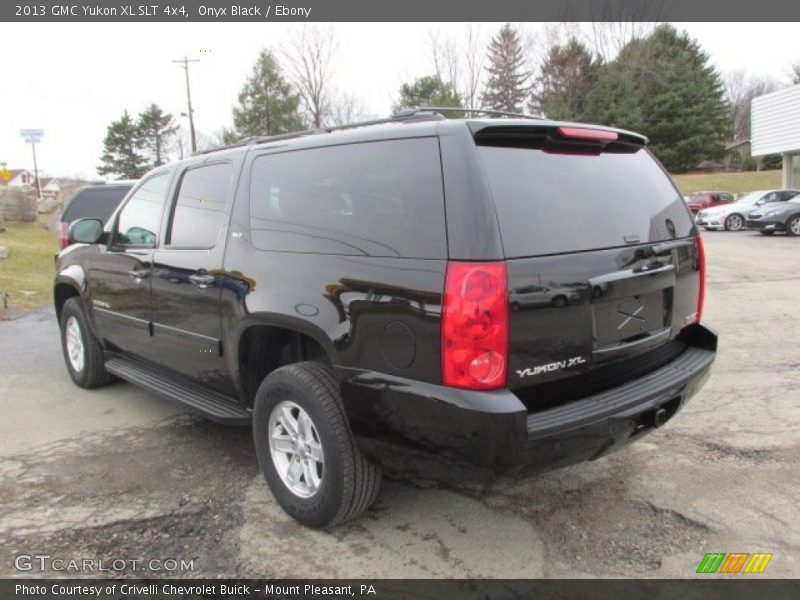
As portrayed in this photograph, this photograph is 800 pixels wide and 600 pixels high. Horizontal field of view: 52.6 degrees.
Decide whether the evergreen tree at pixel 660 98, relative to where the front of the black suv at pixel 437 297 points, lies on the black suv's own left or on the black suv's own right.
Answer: on the black suv's own right

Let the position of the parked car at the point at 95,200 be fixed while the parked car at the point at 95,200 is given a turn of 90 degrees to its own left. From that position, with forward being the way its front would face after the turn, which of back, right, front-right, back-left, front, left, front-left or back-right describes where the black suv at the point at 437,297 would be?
left

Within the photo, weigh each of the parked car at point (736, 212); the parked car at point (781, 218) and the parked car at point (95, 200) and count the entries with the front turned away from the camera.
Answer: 1

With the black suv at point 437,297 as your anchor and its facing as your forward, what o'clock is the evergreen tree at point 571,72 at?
The evergreen tree is roughly at 2 o'clock from the black suv.

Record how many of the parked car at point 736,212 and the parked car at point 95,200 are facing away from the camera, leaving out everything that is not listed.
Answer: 1

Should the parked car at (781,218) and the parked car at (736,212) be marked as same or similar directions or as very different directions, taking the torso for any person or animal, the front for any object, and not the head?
same or similar directions

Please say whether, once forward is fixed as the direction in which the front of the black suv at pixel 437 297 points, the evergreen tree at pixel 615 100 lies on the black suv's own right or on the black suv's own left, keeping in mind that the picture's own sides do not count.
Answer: on the black suv's own right

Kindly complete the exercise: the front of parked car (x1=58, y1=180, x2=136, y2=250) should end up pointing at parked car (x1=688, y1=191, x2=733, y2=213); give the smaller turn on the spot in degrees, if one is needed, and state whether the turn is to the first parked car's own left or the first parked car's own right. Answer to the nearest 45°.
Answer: approximately 45° to the first parked car's own right

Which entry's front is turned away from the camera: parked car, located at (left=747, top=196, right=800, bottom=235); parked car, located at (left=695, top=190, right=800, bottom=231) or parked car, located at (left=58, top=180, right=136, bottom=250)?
parked car, located at (left=58, top=180, right=136, bottom=250)

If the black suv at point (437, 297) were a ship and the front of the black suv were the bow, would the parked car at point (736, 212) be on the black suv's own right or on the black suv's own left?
on the black suv's own right

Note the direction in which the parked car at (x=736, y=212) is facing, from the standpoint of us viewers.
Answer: facing the viewer and to the left of the viewer

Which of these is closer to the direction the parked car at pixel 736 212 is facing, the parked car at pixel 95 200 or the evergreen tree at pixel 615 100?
the parked car

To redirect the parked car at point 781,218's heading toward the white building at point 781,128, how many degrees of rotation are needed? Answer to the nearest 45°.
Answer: approximately 135° to its right

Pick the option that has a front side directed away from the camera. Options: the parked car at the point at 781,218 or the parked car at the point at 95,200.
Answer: the parked car at the point at 95,200

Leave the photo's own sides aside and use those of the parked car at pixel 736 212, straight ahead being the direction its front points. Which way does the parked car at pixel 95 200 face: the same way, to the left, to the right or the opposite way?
to the right

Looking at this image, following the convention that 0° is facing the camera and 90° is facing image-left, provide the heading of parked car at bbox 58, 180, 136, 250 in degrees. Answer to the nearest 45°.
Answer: approximately 180°

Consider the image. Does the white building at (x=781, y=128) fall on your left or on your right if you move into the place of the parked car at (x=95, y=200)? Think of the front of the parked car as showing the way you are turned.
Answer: on your right

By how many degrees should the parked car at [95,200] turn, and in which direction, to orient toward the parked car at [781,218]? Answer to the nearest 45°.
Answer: approximately 90° to its right
